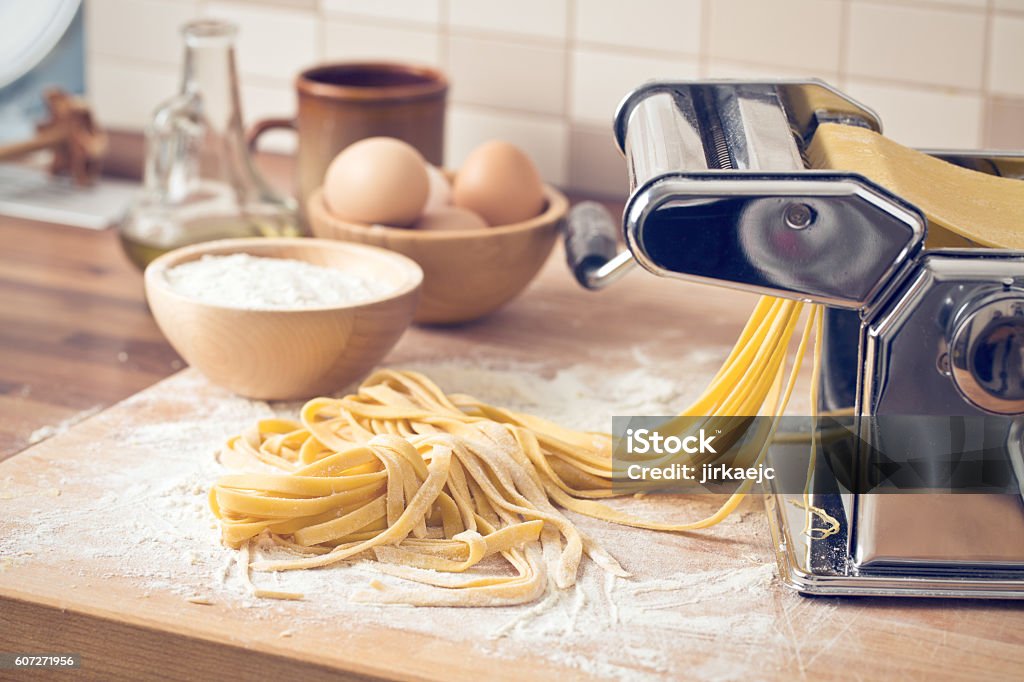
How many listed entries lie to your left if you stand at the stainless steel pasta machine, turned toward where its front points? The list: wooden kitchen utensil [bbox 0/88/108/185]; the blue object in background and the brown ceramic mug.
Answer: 0

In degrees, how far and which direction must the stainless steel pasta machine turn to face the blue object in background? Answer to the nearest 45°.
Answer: approximately 45° to its right

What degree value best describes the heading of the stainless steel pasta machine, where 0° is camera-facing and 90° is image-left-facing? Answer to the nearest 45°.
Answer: approximately 90°

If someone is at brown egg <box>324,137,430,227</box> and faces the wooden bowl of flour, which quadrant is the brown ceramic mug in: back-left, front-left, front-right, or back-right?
back-right

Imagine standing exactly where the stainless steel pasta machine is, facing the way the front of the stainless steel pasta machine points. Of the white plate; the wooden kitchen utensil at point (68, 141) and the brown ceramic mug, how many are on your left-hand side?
0
